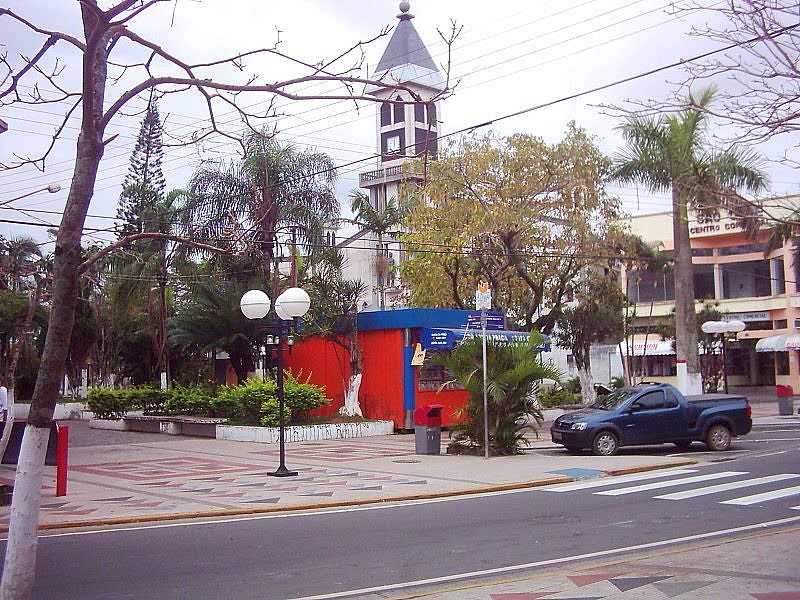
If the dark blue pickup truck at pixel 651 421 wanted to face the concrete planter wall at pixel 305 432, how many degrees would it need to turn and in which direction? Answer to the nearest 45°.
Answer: approximately 45° to its right

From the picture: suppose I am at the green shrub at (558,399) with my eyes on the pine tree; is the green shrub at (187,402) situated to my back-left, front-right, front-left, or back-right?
front-left

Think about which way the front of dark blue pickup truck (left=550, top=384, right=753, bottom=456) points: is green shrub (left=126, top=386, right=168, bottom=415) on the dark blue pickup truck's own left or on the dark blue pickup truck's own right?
on the dark blue pickup truck's own right

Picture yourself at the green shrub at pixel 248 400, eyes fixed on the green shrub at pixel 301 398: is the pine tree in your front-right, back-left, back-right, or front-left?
back-left

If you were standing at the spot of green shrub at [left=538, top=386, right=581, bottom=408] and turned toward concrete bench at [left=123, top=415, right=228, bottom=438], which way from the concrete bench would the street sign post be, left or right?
left

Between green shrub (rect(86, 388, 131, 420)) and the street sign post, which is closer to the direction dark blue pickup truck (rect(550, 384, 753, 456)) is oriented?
the street sign post

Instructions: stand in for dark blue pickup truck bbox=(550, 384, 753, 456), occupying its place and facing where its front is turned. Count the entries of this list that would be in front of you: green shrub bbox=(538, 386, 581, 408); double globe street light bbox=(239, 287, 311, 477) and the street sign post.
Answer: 2

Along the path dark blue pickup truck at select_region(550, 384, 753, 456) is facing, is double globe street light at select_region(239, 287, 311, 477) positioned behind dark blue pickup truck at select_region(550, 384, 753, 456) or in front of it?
in front

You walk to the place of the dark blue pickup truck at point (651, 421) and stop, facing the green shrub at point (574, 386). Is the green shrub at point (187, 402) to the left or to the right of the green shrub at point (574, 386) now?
left

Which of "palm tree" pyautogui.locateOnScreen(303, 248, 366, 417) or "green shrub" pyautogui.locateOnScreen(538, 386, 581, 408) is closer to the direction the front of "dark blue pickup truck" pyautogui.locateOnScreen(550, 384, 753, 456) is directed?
the palm tree
